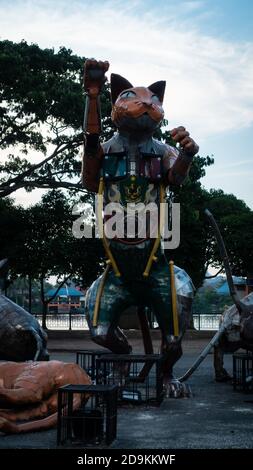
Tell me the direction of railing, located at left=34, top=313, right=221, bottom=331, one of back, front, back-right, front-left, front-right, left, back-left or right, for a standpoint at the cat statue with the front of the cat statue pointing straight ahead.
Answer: back

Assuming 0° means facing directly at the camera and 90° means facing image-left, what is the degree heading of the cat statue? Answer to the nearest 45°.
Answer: approximately 0°

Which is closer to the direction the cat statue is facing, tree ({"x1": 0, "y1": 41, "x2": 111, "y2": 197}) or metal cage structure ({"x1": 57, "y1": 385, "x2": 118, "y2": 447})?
the metal cage structure

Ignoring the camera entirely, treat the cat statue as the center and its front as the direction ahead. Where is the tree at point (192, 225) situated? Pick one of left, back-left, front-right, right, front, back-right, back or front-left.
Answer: back

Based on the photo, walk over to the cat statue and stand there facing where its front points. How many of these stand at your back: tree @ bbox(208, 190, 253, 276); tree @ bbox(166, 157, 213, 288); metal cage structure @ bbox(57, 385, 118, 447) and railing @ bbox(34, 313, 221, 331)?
3

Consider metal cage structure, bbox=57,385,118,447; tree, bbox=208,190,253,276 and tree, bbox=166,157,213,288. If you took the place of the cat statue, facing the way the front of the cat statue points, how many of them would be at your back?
2

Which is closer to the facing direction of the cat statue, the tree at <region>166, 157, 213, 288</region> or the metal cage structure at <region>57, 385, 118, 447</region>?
the metal cage structure

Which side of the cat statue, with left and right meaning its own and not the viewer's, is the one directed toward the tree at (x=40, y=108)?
back
